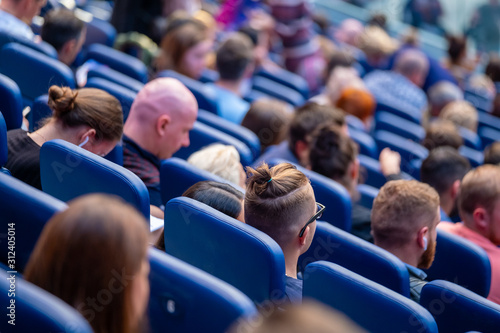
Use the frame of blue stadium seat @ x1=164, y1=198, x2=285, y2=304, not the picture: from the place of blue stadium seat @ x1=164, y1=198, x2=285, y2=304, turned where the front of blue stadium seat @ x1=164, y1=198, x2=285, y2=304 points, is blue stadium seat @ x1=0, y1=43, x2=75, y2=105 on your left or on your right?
on your left

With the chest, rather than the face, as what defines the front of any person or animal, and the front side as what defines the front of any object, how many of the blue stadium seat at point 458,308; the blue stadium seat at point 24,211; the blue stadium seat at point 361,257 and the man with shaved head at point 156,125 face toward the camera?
0

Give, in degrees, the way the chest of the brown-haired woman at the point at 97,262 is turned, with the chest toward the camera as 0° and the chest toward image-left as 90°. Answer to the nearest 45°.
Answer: approximately 225°

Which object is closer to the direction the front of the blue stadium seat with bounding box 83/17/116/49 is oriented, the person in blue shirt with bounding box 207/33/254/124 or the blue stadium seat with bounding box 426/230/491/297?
the person in blue shirt

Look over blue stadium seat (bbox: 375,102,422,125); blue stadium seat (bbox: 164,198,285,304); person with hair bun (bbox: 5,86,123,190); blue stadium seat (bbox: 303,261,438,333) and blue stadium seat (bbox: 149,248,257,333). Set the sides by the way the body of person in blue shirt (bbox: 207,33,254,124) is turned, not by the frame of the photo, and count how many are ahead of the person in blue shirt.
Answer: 1

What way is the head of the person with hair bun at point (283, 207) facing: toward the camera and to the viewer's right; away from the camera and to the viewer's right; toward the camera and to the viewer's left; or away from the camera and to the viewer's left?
away from the camera and to the viewer's right

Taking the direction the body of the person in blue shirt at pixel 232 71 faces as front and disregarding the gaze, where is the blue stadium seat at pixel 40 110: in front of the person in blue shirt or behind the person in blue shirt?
behind

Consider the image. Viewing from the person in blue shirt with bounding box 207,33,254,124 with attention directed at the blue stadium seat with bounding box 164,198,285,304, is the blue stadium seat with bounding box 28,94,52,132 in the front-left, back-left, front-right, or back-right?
front-right

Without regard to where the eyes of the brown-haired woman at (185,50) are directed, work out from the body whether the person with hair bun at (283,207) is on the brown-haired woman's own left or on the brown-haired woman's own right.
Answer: on the brown-haired woman's own right

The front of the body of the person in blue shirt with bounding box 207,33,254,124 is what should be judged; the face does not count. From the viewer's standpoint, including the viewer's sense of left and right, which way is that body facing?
facing away from the viewer and to the right of the viewer

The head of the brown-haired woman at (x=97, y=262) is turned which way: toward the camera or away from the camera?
away from the camera

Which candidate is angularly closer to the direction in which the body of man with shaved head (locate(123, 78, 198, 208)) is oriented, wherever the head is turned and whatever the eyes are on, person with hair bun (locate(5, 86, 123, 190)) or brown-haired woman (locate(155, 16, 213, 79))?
the brown-haired woman

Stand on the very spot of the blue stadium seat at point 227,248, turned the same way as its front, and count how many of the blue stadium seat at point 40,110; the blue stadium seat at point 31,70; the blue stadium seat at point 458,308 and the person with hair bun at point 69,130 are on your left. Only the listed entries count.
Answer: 3

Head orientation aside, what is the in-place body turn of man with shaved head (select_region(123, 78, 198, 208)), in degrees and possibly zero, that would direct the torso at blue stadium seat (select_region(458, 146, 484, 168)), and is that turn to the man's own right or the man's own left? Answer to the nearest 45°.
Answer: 0° — they already face it

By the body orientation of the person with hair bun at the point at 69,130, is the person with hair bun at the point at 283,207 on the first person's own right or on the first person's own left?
on the first person's own right

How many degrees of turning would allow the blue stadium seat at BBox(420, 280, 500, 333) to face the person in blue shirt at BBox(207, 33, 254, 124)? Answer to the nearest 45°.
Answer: approximately 90° to its left
